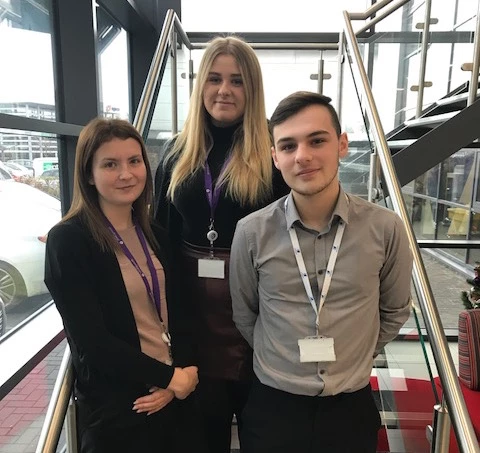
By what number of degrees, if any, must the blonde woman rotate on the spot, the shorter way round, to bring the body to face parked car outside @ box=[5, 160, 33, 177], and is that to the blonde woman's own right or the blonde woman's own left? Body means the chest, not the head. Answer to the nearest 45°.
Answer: approximately 135° to the blonde woman's own right

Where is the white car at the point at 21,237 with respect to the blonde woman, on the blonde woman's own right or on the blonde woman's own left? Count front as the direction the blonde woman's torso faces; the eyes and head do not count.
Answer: on the blonde woman's own right

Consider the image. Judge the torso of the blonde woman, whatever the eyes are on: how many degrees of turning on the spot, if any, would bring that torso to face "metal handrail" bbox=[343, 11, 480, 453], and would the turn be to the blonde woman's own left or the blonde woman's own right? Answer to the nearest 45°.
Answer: approximately 90° to the blonde woman's own left

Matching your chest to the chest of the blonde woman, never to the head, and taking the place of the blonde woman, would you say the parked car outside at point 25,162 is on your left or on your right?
on your right
